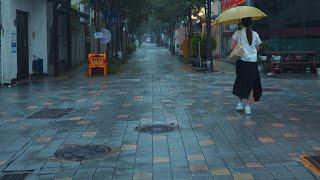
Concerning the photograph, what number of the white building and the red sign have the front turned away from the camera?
0

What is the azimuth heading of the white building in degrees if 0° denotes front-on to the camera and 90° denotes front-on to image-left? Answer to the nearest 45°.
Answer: approximately 315°

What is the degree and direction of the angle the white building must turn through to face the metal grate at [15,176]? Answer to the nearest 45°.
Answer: approximately 45° to its right

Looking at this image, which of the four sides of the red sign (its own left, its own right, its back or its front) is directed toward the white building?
front

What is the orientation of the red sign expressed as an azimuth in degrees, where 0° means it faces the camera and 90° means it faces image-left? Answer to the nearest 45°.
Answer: approximately 45°
